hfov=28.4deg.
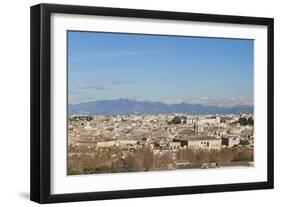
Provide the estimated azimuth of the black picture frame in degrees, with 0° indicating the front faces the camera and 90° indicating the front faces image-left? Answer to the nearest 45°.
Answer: approximately 315°
